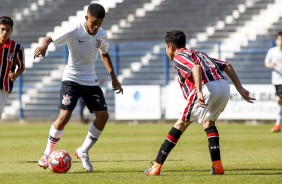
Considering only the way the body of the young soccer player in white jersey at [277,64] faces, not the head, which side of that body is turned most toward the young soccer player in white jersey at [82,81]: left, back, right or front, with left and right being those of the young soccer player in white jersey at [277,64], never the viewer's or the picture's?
front

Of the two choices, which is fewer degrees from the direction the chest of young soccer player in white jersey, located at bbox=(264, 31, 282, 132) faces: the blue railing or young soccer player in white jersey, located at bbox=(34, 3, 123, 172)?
the young soccer player in white jersey

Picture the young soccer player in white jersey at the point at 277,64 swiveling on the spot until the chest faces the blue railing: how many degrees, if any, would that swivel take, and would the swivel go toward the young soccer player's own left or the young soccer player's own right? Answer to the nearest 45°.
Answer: approximately 135° to the young soccer player's own right

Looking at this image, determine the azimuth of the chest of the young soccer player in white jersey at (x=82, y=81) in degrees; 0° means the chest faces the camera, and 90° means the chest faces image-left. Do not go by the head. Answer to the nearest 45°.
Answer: approximately 0°

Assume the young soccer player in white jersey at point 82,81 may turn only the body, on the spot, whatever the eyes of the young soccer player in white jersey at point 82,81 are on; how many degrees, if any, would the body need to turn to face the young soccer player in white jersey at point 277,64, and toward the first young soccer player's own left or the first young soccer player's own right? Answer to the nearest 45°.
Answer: approximately 135° to the first young soccer player's own left

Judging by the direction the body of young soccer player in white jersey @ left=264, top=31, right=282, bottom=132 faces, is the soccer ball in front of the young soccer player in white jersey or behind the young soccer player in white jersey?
in front
